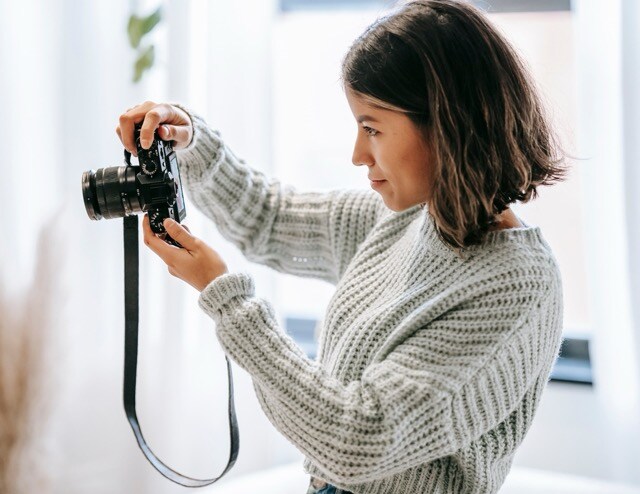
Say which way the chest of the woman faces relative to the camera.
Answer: to the viewer's left

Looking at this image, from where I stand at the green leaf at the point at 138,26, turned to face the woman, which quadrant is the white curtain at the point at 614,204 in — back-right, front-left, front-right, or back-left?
front-left

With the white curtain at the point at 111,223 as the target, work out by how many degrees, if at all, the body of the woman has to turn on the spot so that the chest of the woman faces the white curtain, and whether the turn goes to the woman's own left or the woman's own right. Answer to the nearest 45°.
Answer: approximately 45° to the woman's own right

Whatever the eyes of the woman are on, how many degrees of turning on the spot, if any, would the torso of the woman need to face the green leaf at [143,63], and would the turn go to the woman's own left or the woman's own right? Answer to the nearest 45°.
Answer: approximately 45° to the woman's own right

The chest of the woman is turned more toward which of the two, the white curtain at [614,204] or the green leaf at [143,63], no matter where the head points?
the green leaf

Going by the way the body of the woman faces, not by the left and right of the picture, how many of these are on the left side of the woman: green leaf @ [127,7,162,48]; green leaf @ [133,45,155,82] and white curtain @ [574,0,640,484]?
0

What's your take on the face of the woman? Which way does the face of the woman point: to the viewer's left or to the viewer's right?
to the viewer's left

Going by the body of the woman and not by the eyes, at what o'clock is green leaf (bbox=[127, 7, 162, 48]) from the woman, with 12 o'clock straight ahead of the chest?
The green leaf is roughly at 2 o'clock from the woman.

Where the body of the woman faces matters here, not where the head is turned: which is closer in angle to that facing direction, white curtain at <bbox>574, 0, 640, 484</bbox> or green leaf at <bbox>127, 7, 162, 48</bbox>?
the green leaf

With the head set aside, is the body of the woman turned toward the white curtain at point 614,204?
no
